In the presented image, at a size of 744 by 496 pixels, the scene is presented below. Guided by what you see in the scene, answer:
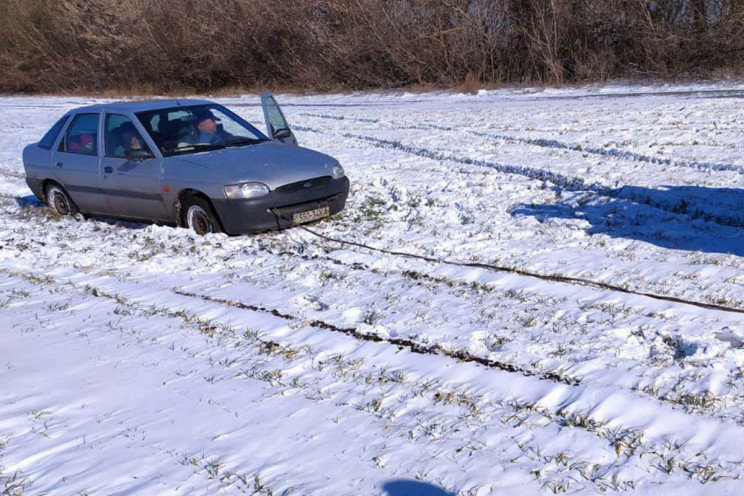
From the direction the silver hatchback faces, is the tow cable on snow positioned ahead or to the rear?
ahead

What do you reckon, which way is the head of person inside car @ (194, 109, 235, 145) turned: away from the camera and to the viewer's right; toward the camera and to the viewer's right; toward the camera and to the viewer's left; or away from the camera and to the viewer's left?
toward the camera and to the viewer's right

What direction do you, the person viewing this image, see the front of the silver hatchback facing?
facing the viewer and to the right of the viewer
